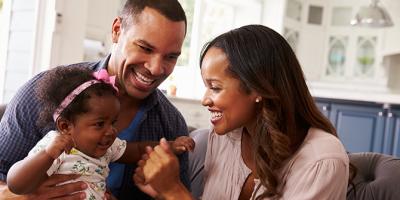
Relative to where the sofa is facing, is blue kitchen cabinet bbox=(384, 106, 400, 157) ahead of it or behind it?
behind

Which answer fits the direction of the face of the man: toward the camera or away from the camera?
toward the camera

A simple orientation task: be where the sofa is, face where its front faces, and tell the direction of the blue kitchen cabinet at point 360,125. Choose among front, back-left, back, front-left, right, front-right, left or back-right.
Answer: back

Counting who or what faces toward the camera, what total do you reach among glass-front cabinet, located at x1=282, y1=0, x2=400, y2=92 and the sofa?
2

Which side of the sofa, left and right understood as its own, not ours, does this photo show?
front

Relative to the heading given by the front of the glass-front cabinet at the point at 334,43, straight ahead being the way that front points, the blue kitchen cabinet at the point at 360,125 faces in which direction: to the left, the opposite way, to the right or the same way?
the same way

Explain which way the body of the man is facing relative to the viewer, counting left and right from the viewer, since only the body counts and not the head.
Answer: facing the viewer and to the right of the viewer

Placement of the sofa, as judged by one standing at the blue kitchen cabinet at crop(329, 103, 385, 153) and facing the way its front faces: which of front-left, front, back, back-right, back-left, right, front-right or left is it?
front

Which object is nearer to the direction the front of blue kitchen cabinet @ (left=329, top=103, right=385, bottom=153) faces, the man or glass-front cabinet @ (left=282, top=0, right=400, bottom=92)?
the man

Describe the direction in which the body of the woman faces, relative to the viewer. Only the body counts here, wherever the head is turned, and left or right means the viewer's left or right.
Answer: facing the viewer and to the left of the viewer

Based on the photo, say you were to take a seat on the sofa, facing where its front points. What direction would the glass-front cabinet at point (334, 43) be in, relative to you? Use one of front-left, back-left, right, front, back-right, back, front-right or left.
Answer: back

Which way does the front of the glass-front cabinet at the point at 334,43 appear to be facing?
toward the camera

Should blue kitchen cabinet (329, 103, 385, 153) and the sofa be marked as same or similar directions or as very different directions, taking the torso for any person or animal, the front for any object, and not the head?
same or similar directions
